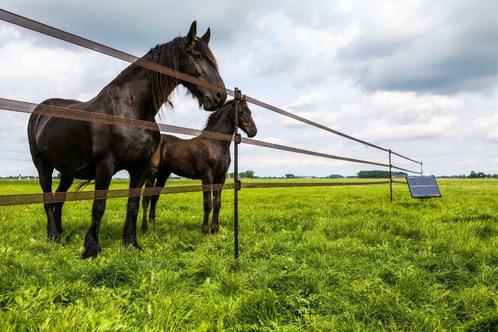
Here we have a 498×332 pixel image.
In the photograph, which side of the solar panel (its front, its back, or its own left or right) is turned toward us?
front

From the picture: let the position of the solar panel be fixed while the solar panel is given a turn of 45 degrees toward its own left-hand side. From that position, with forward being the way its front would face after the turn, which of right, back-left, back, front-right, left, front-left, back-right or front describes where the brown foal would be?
right

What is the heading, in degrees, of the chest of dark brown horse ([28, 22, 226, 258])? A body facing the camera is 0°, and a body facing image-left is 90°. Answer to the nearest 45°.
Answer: approximately 315°

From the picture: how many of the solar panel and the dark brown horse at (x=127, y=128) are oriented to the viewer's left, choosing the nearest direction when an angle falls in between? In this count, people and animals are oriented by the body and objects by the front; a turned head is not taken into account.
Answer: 0

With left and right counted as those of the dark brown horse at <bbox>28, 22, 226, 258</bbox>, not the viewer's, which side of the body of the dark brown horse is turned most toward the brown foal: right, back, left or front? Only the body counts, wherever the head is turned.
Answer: left

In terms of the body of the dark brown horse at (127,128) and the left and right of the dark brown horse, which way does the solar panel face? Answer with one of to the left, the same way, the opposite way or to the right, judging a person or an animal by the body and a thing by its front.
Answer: to the right
